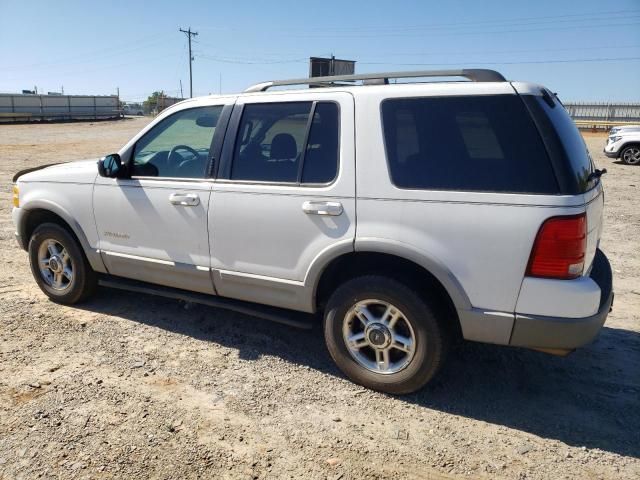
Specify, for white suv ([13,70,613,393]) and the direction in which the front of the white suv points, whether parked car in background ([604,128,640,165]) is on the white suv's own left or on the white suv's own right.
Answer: on the white suv's own right

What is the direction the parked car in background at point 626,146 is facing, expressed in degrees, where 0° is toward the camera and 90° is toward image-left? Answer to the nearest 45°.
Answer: approximately 45°

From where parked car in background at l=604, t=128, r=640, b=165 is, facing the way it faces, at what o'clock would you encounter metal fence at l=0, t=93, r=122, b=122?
The metal fence is roughly at 2 o'clock from the parked car in background.

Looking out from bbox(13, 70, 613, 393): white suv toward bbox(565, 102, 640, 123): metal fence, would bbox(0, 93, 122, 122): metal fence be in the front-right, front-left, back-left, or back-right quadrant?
front-left

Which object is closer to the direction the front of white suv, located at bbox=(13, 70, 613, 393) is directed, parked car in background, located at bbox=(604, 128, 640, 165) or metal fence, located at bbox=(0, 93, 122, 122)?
the metal fence

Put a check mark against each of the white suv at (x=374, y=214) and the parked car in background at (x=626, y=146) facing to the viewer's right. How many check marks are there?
0

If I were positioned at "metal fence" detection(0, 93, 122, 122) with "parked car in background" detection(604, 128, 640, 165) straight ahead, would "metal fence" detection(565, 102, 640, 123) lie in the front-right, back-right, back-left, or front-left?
front-left

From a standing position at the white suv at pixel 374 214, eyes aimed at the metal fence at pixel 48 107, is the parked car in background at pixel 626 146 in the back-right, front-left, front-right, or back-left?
front-right

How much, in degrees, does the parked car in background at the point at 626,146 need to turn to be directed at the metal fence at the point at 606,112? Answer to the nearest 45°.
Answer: approximately 135° to its right

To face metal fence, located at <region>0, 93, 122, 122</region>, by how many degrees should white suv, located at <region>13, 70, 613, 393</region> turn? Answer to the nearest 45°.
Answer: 0° — it already faces it

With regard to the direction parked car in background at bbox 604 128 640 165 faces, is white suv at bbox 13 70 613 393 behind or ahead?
ahead

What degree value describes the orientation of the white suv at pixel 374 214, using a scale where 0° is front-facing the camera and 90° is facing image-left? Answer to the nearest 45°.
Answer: approximately 135°

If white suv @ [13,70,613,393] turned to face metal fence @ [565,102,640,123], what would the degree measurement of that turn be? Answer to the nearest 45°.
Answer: approximately 90° to its right
